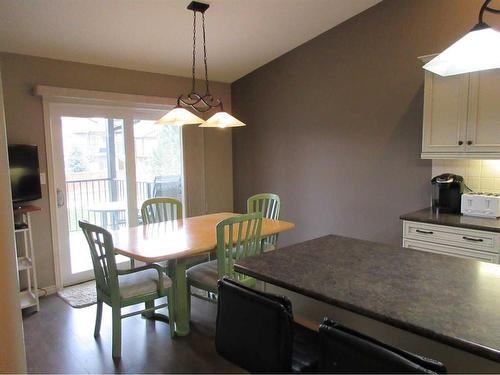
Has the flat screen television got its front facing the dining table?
yes

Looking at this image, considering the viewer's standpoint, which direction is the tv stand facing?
facing the viewer and to the right of the viewer

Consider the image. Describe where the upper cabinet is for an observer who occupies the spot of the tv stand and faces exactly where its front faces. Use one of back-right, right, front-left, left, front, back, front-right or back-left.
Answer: front

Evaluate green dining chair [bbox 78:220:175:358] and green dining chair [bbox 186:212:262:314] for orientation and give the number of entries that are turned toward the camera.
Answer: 0

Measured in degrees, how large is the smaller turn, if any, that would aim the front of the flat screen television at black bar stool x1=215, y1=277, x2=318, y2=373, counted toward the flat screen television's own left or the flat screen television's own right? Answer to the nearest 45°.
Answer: approximately 45° to the flat screen television's own right

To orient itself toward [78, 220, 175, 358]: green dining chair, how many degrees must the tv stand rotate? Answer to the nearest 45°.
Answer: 0° — it already faces it

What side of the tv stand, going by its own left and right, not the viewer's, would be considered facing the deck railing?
left

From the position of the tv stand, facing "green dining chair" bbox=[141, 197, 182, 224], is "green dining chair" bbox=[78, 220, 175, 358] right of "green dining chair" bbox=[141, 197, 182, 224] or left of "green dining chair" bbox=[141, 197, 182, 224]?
right

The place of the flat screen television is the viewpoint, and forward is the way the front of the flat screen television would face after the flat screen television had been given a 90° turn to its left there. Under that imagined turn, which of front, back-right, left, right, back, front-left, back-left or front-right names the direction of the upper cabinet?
right

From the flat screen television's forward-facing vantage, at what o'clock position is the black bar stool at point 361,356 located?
The black bar stool is roughly at 1 o'clock from the flat screen television.

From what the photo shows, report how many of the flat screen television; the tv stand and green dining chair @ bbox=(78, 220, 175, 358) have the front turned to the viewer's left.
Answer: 0

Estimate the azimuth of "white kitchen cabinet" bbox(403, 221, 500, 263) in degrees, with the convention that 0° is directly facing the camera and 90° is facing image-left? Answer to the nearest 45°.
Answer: approximately 45°

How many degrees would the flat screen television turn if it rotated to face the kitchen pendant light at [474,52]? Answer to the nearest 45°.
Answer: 0° — it already faces it

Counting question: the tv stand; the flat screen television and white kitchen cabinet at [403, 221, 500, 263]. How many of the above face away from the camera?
0

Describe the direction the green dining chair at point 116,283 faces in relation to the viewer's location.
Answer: facing away from the viewer and to the right of the viewer

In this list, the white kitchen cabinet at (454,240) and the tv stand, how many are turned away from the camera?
0

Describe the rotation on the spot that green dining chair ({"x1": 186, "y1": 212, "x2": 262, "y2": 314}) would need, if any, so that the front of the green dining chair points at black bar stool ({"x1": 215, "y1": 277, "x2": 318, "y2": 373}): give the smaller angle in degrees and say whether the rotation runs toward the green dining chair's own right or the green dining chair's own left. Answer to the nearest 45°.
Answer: approximately 135° to the green dining chair's own left
